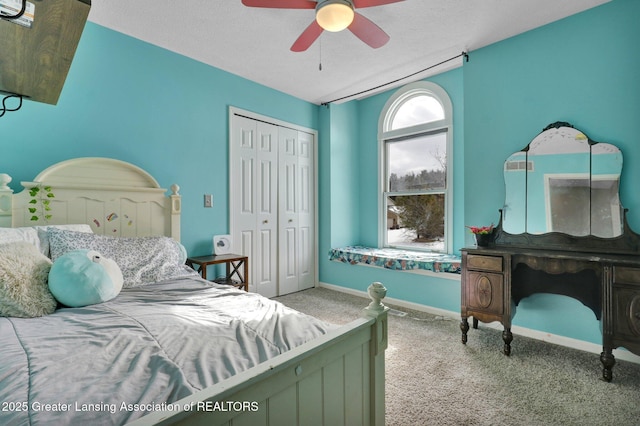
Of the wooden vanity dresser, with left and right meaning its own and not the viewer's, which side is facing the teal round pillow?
front

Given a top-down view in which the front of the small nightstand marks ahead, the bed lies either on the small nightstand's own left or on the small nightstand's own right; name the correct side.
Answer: on the small nightstand's own right

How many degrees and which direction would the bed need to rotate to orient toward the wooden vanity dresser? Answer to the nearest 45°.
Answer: approximately 45° to its left

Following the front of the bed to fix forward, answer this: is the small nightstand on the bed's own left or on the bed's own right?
on the bed's own left

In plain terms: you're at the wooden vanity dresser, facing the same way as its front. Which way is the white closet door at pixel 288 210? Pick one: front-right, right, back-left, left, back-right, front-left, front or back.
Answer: front-right

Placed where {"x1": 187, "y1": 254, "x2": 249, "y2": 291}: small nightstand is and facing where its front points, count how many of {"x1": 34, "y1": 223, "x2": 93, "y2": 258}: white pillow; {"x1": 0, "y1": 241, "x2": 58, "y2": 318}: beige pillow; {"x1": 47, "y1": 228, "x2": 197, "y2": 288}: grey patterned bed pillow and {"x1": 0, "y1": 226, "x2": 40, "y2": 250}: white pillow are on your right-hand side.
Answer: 4

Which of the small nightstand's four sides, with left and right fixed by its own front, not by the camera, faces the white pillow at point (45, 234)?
right

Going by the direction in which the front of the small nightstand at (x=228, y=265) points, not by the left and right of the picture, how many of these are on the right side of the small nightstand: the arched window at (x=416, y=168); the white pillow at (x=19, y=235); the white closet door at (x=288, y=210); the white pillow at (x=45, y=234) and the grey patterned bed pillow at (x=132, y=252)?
3

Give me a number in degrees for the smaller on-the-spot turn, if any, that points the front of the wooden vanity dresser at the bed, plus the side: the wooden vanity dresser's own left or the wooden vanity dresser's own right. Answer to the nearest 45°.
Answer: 0° — it already faces it

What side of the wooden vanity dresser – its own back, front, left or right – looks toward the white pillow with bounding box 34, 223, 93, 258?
front

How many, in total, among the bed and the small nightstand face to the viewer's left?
0

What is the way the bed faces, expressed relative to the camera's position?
facing the viewer and to the right of the viewer

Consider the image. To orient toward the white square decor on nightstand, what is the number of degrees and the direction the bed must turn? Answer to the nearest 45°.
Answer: approximately 135° to its left

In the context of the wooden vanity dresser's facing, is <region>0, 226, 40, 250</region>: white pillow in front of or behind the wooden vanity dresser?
in front
